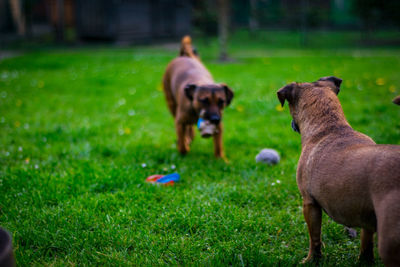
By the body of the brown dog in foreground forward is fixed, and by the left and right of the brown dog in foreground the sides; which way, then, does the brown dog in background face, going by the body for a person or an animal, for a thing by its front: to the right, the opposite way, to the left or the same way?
the opposite way

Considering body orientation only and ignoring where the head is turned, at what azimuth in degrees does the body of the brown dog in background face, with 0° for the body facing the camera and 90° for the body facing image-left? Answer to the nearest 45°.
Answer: approximately 315°

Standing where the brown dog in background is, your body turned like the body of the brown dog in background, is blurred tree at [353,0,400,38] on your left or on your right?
on your left

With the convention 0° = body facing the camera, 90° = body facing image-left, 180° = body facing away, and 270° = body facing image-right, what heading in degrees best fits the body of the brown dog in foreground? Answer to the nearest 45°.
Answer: approximately 135°
